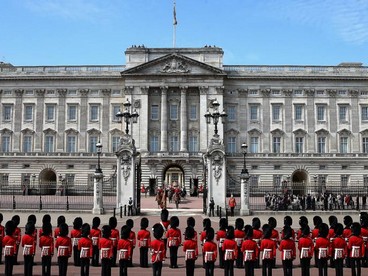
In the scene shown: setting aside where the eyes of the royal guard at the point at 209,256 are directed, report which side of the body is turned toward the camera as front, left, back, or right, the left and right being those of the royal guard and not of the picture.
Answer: back

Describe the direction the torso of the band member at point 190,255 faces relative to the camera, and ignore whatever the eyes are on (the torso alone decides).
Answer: away from the camera

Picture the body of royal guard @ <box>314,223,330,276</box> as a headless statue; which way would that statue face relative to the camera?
away from the camera

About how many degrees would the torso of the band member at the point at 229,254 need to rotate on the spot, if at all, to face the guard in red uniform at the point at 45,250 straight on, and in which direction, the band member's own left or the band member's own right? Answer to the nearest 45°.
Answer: approximately 90° to the band member's own left

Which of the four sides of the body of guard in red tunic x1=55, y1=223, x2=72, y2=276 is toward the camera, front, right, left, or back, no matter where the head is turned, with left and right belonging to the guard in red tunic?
back

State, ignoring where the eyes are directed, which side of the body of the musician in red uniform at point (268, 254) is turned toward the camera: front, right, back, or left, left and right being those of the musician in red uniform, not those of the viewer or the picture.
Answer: back

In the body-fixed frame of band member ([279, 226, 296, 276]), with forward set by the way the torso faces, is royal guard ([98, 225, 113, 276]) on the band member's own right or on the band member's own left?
on the band member's own left

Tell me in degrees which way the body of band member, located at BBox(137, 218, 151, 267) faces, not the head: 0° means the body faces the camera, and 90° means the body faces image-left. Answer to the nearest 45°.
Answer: approximately 180°

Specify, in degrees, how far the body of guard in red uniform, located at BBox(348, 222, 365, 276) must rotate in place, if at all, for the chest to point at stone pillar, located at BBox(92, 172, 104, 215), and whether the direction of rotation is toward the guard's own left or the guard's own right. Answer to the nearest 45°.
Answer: approximately 45° to the guard's own left

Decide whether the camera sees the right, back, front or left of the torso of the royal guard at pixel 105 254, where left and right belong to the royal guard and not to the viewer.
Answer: back

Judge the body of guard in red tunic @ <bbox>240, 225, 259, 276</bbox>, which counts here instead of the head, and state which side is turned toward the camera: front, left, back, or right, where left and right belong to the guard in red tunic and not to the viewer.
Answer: back
